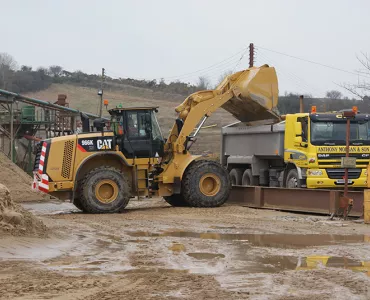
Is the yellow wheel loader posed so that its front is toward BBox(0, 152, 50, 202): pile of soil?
no

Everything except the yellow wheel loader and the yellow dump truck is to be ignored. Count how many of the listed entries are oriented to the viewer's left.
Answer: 0

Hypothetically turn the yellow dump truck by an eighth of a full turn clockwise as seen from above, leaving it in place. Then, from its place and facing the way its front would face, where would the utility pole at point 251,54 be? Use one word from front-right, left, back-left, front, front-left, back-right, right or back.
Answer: back

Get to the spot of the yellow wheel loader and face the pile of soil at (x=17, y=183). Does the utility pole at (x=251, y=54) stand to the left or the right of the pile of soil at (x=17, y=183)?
right

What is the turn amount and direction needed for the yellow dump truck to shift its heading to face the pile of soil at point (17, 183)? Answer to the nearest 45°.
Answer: approximately 180°

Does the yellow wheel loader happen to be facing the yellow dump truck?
yes

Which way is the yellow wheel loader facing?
to the viewer's right

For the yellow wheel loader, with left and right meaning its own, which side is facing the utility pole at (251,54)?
left

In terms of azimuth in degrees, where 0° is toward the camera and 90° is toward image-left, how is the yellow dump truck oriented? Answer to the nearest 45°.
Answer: approximately 315°

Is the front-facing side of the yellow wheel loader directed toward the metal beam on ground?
yes

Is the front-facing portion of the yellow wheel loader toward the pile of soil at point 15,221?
no

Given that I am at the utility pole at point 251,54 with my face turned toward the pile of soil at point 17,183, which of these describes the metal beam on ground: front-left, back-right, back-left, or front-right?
front-left
